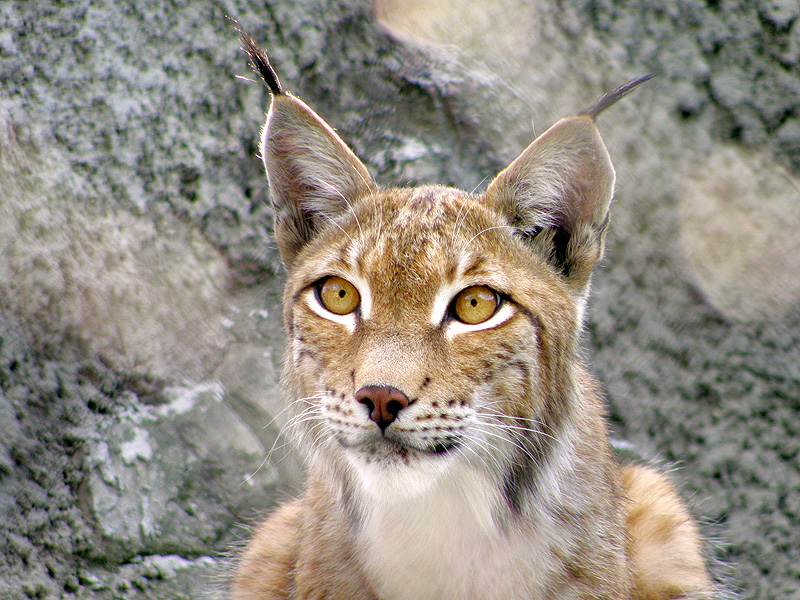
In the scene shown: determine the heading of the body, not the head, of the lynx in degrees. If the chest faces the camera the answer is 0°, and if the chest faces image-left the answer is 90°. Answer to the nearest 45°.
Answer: approximately 0°
